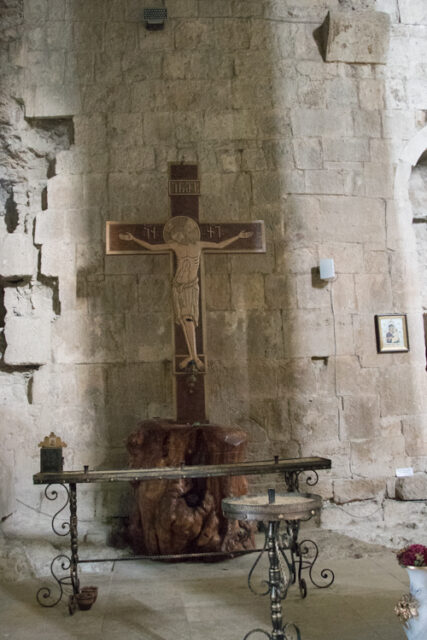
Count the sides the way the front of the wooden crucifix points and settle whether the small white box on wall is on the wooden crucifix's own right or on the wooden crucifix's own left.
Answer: on the wooden crucifix's own left

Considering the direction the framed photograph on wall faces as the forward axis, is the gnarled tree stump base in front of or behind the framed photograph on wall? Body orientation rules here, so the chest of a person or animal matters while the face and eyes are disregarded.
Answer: in front

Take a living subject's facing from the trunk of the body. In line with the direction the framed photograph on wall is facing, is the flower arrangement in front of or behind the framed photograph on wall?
in front

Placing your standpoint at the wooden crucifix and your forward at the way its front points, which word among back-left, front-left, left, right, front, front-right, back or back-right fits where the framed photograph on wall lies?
left

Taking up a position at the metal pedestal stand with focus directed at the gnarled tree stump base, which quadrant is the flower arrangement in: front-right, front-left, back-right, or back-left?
back-right

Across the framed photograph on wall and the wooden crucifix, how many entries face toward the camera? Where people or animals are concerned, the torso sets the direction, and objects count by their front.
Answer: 2

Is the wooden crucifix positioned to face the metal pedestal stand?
yes

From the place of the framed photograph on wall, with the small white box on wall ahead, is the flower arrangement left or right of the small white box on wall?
left

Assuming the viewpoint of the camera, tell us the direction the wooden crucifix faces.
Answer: facing the viewer

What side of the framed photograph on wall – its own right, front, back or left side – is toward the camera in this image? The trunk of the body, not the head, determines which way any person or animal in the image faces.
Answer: front
